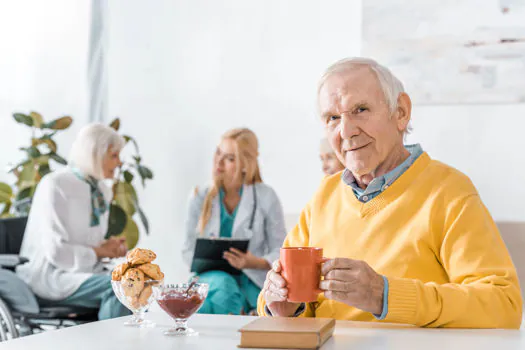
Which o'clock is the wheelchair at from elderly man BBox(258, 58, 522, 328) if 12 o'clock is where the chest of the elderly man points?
The wheelchair is roughly at 3 o'clock from the elderly man.

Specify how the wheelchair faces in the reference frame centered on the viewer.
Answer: facing to the right of the viewer

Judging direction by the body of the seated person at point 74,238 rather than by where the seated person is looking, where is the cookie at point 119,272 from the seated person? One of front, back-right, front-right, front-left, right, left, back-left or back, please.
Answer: right

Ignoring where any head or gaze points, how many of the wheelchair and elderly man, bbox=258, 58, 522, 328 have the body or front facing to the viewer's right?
1

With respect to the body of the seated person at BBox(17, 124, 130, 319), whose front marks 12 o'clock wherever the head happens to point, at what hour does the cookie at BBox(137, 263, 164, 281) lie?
The cookie is roughly at 3 o'clock from the seated person.

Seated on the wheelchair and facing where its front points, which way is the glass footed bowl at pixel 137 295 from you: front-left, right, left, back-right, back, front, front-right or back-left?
right

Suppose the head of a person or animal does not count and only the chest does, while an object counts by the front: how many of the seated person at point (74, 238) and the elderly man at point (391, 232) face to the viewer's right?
1

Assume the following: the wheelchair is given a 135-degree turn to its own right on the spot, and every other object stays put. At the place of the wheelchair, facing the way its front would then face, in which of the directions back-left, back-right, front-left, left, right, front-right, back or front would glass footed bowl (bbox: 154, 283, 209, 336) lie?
front-left

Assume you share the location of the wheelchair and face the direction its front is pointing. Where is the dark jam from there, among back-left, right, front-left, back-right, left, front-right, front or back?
right

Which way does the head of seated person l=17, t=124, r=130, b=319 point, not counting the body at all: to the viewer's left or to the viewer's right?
to the viewer's right

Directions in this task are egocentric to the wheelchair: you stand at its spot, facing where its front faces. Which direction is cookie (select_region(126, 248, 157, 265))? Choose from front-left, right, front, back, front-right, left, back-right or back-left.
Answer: right

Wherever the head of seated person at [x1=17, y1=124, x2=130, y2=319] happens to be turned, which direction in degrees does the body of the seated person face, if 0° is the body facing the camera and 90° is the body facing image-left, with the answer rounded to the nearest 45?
approximately 270°

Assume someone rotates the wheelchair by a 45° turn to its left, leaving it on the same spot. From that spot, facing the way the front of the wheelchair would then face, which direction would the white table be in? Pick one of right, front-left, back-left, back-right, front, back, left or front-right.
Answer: back-right
